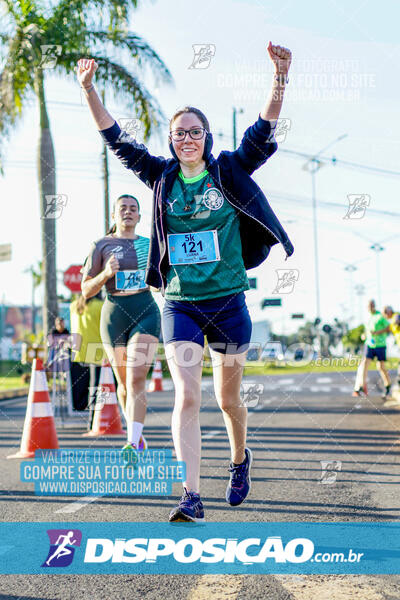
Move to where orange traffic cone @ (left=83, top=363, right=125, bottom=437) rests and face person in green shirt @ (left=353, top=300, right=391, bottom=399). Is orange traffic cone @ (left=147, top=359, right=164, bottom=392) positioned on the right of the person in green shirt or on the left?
left

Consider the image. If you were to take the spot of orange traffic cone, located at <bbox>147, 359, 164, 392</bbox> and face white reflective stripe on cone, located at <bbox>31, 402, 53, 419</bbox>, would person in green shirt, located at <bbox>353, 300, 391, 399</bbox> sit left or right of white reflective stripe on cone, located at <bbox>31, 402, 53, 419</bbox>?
left

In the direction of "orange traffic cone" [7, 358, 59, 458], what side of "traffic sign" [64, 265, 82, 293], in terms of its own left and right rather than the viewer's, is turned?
front

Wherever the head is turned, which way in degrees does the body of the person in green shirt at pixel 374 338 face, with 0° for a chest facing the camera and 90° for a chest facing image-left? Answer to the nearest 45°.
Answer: approximately 45°

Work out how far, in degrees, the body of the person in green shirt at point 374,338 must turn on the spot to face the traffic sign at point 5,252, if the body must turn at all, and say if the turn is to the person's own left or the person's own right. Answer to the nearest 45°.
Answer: approximately 45° to the person's own right

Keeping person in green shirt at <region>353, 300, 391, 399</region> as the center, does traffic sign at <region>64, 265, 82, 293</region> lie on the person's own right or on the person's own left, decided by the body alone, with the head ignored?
on the person's own right

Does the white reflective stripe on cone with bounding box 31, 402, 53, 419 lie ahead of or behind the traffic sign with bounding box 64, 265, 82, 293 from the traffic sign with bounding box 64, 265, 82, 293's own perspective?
ahead

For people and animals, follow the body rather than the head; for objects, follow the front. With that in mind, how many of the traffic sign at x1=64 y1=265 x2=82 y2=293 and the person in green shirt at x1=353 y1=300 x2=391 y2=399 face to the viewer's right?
0

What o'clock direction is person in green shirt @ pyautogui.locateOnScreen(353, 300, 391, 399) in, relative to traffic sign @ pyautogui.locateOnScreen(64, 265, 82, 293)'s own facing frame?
The person in green shirt is roughly at 10 o'clock from the traffic sign.

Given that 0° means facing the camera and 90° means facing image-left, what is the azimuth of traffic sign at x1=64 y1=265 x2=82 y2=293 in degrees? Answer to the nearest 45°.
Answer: approximately 0°
